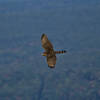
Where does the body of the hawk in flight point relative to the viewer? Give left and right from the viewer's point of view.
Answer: facing to the left of the viewer
